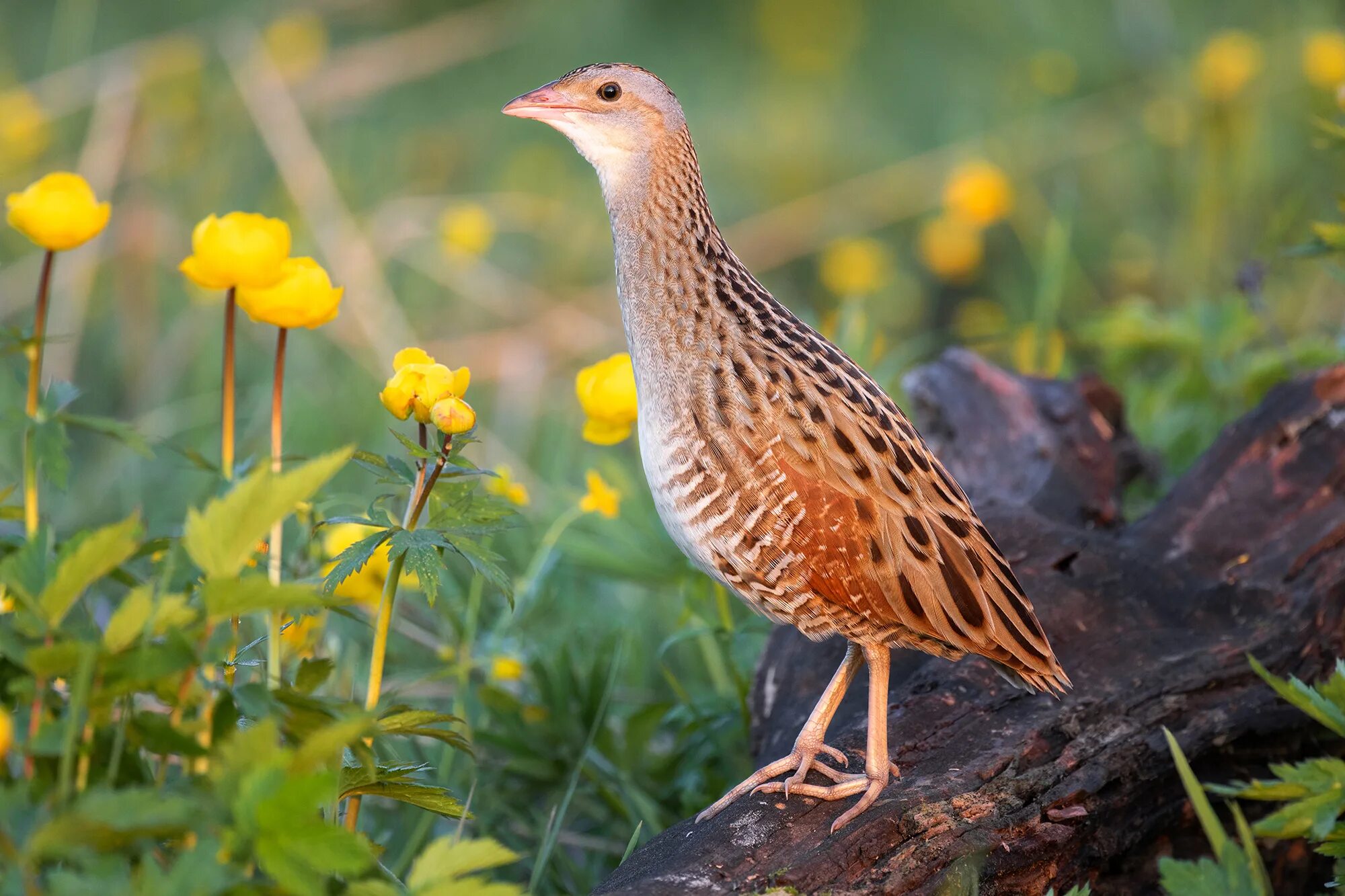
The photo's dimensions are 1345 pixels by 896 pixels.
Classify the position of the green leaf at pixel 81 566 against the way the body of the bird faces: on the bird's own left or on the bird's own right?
on the bird's own left

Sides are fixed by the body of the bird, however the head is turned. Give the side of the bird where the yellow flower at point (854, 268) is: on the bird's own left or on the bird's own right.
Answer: on the bird's own right

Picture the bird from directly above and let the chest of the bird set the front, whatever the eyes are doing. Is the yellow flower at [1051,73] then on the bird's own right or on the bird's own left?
on the bird's own right

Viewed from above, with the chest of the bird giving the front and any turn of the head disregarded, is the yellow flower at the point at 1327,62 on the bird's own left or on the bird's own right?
on the bird's own right

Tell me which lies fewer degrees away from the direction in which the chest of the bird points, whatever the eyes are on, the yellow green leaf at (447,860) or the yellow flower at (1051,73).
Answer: the yellow green leaf

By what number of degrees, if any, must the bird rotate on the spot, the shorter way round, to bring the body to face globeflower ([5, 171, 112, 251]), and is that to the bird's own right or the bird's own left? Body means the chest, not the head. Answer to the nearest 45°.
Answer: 0° — it already faces it

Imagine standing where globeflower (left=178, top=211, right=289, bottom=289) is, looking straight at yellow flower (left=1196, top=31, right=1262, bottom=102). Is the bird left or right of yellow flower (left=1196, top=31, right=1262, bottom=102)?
right

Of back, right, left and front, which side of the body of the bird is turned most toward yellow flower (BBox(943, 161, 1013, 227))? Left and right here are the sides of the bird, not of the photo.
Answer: right

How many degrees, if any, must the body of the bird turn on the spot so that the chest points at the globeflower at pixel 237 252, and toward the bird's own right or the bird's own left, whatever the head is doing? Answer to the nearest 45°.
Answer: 0° — it already faces it

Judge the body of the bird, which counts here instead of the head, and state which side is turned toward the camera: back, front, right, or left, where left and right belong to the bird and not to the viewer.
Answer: left

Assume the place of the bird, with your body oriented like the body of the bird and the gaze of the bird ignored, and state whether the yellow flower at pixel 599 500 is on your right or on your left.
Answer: on your right

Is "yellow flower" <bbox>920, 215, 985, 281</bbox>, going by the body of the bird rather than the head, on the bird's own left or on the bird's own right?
on the bird's own right

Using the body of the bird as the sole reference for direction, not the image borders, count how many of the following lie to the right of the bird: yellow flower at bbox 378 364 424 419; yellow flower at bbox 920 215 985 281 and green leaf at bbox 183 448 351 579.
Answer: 1
